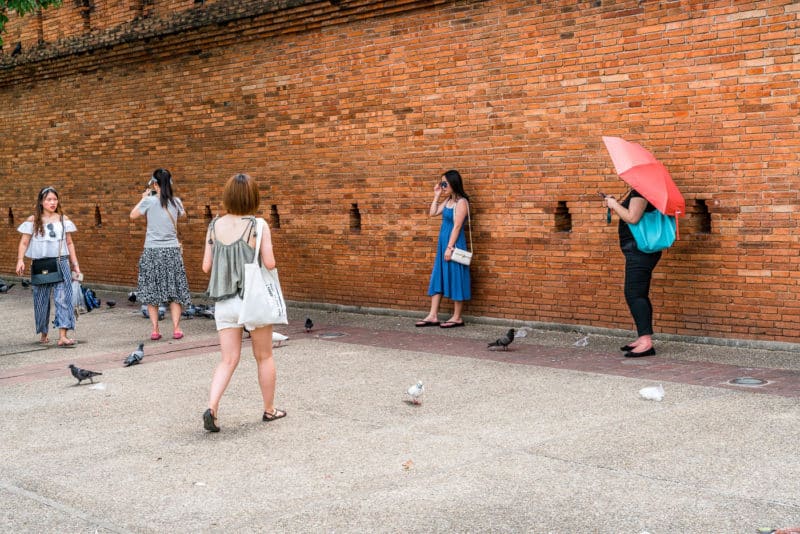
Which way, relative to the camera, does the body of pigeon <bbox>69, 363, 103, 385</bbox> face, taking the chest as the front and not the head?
to the viewer's left

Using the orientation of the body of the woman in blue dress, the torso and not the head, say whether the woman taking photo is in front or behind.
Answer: in front

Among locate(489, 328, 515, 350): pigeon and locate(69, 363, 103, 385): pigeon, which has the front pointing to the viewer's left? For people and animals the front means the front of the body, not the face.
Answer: locate(69, 363, 103, 385): pigeon

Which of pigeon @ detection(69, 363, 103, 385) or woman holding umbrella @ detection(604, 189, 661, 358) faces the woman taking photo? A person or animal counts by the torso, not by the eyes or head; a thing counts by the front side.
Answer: the woman holding umbrella

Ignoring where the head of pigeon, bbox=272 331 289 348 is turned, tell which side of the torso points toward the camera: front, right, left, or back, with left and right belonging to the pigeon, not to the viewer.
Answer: left
